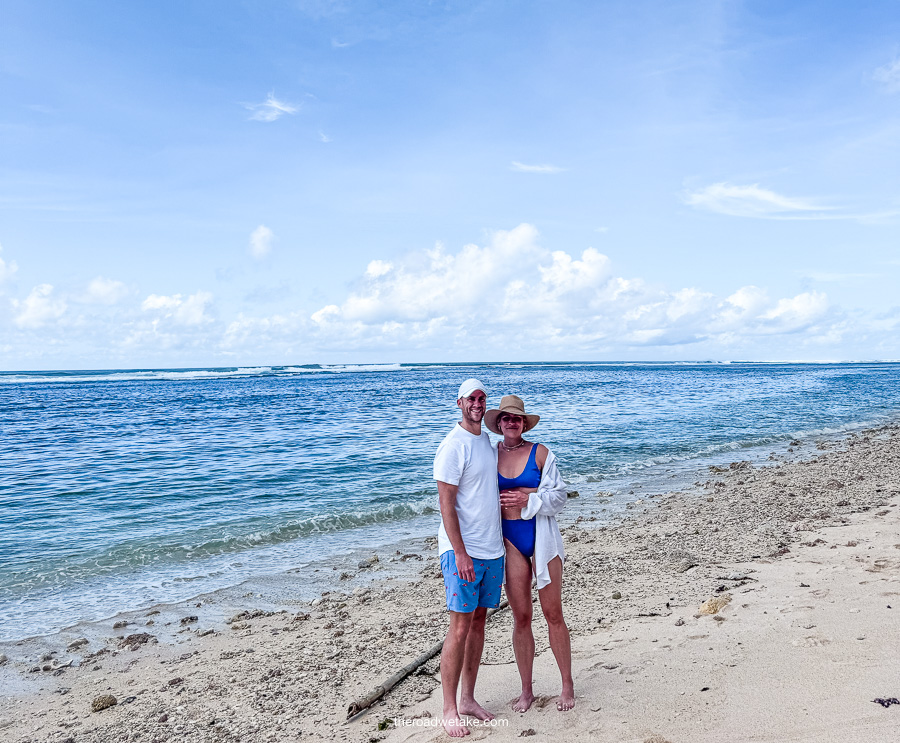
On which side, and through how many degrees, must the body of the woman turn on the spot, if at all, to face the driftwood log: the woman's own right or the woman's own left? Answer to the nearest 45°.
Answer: approximately 135° to the woman's own right

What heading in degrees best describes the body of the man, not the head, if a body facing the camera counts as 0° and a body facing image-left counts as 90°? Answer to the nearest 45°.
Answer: approximately 315°

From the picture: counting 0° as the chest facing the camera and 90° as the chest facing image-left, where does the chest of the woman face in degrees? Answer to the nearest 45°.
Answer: approximately 0°
